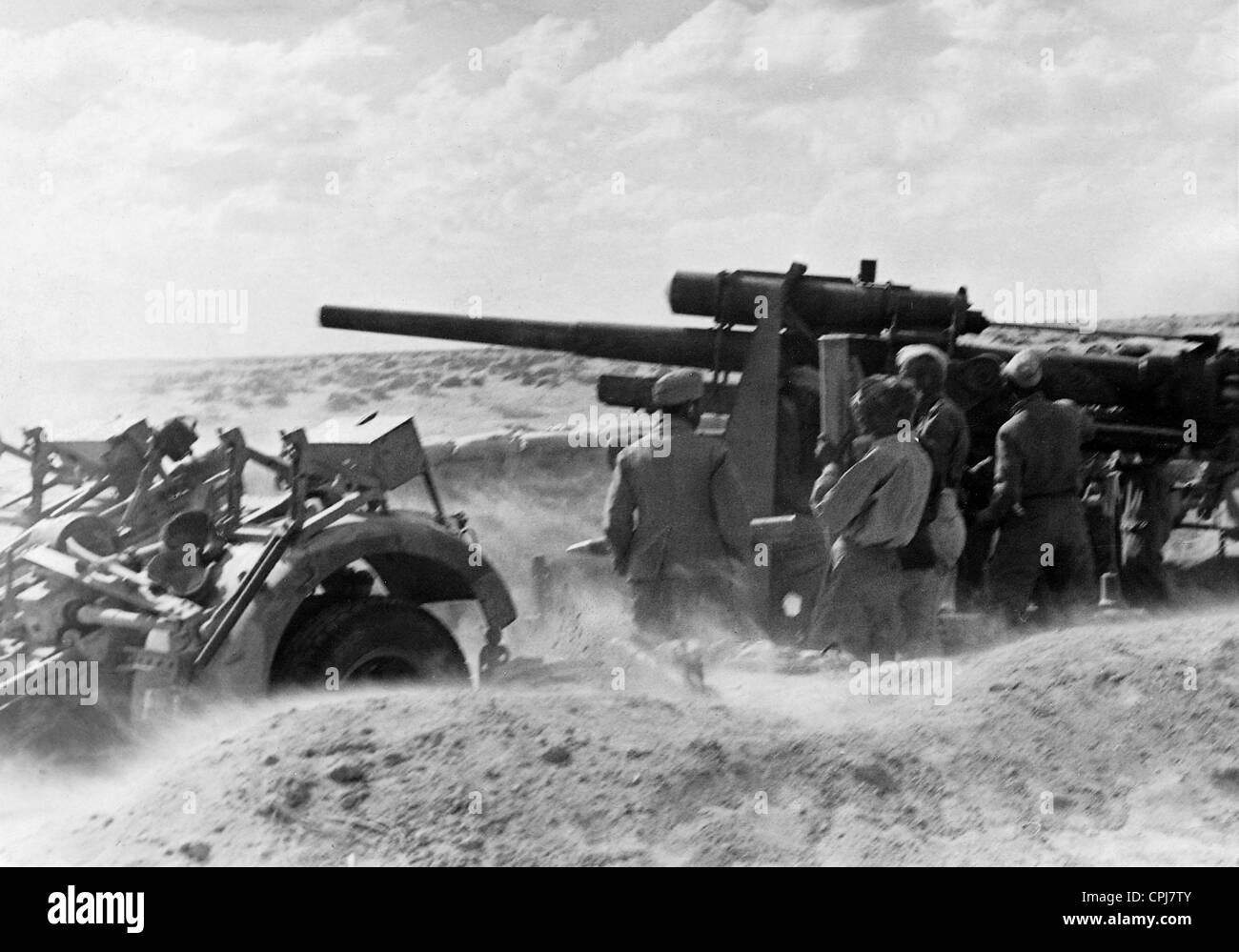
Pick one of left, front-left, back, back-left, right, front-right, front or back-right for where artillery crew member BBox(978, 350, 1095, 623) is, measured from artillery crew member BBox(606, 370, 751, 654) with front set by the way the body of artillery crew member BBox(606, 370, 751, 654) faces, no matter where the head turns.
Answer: front-right

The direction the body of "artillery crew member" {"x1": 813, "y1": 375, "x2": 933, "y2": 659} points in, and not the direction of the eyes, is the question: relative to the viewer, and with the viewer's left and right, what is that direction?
facing away from the viewer and to the left of the viewer

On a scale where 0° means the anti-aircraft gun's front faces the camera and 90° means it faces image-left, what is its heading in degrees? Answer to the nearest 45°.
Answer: approximately 90°

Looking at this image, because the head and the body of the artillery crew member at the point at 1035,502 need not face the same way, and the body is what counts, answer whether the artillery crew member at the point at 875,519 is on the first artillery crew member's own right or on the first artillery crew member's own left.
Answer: on the first artillery crew member's own left

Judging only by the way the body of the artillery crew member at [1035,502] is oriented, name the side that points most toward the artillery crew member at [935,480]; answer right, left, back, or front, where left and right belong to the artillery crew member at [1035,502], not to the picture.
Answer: left

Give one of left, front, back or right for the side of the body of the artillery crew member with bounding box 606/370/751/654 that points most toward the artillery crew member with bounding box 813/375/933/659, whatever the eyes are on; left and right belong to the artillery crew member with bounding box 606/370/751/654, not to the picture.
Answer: right

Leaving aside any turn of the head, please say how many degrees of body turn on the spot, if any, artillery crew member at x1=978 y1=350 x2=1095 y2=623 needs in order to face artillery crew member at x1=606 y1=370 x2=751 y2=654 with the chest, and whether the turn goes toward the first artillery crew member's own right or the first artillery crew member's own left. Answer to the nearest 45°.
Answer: approximately 90° to the first artillery crew member's own left

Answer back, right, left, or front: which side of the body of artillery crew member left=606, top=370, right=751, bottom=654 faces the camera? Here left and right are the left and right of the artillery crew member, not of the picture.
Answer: back

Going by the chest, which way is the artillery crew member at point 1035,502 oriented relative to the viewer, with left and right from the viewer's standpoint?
facing away from the viewer and to the left of the viewer

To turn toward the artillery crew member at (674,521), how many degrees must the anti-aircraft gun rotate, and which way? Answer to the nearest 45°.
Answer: approximately 90° to its left

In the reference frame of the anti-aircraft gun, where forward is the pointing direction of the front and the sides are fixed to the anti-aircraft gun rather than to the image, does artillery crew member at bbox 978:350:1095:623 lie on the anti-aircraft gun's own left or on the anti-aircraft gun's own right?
on the anti-aircraft gun's own left
